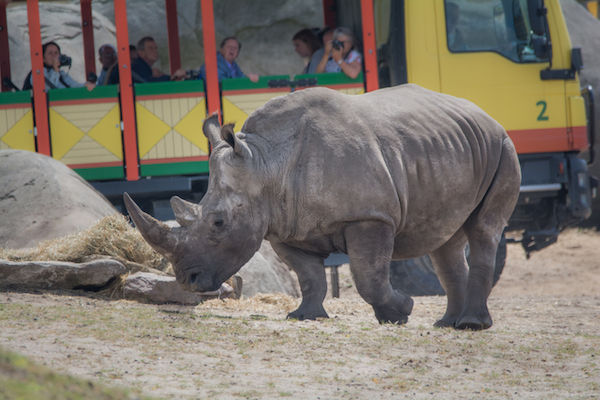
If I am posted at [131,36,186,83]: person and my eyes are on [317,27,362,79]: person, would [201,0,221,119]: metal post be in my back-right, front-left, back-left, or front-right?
front-right

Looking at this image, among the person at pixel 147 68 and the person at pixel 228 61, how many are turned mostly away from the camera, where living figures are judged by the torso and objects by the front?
0

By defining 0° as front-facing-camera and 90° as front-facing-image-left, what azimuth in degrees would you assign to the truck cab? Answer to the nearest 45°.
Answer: approximately 270°

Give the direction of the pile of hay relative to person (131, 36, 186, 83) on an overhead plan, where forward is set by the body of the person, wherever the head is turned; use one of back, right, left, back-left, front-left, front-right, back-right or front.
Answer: front-right

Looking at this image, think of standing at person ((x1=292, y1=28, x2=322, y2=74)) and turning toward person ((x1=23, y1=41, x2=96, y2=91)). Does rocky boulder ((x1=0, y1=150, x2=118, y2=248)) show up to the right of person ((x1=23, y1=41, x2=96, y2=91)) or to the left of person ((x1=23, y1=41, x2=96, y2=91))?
left

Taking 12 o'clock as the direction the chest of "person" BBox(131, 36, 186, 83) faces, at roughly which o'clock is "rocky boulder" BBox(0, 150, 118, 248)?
The rocky boulder is roughly at 2 o'clock from the person.

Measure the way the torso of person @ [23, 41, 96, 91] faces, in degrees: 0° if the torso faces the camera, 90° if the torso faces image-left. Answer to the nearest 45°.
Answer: approximately 315°

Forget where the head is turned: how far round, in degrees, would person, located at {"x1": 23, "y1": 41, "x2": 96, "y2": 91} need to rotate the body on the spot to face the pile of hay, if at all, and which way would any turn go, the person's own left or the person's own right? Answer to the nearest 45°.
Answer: approximately 45° to the person's own right

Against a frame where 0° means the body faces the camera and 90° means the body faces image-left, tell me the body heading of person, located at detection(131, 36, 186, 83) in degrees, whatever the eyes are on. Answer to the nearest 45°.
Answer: approximately 315°

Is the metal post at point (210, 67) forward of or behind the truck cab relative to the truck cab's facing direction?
behind

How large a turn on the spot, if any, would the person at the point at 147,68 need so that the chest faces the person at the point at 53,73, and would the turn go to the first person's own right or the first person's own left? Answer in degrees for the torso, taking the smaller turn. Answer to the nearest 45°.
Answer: approximately 90° to the first person's own right

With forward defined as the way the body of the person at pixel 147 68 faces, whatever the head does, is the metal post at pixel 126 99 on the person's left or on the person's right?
on the person's right

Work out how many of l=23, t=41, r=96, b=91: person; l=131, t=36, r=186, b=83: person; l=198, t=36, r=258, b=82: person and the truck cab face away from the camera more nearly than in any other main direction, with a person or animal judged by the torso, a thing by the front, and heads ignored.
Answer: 0

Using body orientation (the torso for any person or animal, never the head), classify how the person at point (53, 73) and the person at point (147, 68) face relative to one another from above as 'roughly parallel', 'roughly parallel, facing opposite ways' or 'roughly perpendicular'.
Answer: roughly parallel
